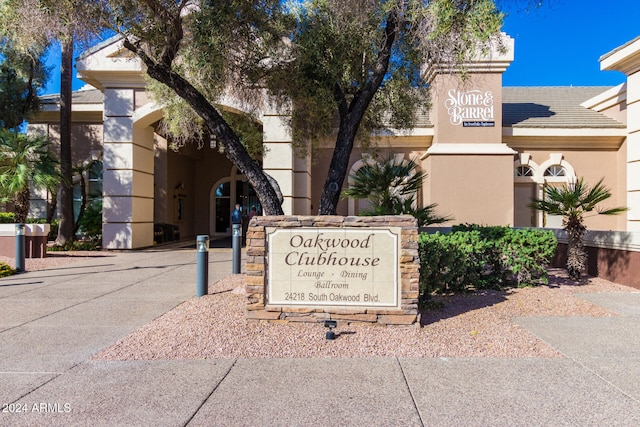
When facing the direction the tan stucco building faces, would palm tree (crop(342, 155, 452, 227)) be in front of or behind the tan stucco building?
in front

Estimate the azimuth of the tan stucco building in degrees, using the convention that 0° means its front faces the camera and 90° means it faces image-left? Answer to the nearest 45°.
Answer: approximately 0°

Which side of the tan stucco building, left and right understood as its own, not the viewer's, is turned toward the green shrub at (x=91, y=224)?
right

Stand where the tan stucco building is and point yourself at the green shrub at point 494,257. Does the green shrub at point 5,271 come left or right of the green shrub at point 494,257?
right

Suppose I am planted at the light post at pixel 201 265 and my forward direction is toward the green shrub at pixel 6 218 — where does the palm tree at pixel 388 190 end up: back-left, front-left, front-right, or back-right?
back-right

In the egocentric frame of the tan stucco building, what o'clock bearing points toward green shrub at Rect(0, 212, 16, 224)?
The green shrub is roughly at 3 o'clock from the tan stucco building.

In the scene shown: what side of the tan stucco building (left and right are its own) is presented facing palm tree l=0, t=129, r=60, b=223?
right

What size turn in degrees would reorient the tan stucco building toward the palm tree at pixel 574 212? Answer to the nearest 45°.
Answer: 0° — it already faces it

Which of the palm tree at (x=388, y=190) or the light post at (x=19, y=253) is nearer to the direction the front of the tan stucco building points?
the palm tree

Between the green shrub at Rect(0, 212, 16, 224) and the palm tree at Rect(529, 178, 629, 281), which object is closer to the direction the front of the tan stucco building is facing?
the palm tree
